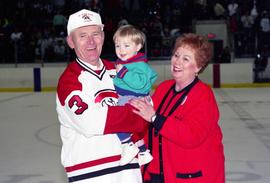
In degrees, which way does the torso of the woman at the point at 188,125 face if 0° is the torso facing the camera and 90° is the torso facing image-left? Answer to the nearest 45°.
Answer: approximately 45°

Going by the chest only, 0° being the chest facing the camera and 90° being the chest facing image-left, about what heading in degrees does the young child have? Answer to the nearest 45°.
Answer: approximately 45°

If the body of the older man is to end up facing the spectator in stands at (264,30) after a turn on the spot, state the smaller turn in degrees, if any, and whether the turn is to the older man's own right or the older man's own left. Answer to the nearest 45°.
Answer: approximately 135° to the older man's own left

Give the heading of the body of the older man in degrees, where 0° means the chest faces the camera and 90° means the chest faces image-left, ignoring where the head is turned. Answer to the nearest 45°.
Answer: approximately 315°

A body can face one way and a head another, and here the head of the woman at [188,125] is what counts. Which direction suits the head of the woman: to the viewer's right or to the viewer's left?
to the viewer's left
